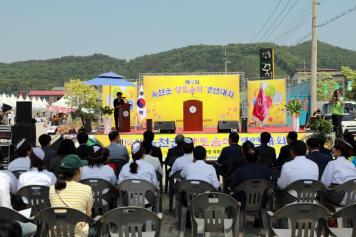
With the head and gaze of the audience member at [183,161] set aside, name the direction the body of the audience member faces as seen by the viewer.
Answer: away from the camera

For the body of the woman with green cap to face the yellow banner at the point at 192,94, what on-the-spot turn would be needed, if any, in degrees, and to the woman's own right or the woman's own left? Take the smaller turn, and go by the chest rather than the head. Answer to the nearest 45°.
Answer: approximately 45° to the woman's own left

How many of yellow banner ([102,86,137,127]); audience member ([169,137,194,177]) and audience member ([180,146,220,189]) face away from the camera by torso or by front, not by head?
2

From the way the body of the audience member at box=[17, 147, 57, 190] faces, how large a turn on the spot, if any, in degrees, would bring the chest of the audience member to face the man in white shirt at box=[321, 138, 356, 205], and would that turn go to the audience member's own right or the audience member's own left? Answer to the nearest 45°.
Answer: approximately 90° to the audience member's own right

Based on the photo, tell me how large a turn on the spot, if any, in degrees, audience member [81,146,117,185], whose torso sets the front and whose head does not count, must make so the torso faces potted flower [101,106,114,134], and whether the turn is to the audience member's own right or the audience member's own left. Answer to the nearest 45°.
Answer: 0° — they already face it

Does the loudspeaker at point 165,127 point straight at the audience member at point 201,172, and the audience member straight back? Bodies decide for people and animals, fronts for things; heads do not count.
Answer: yes

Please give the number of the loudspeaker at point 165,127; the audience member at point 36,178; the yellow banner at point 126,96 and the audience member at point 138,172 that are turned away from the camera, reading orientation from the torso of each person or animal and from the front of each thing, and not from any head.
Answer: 2

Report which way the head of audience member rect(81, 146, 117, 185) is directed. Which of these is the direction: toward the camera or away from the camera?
away from the camera

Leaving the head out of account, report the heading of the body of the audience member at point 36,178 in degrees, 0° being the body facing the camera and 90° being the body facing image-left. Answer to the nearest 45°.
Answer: approximately 180°

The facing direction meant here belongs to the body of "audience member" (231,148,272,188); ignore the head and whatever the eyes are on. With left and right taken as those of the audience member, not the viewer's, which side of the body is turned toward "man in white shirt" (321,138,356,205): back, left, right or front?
right

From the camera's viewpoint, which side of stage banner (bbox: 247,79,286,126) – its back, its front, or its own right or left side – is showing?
front

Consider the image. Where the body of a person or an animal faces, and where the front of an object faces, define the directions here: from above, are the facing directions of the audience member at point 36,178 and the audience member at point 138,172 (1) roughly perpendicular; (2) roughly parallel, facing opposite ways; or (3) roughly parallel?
roughly parallel

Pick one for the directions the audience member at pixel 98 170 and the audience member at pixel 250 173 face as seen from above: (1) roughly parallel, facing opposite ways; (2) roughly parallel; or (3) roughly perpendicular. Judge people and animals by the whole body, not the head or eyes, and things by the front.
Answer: roughly parallel

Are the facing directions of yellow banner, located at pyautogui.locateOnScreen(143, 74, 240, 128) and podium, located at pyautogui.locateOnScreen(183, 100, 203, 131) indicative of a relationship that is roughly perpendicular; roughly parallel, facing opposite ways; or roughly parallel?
roughly parallel

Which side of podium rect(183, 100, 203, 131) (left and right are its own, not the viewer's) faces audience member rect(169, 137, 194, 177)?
front

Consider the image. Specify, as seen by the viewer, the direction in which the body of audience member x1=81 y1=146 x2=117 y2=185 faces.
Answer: away from the camera

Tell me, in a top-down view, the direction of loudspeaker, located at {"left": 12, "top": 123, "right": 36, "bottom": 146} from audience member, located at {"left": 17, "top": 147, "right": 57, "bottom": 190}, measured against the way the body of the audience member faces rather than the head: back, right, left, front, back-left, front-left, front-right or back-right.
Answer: front

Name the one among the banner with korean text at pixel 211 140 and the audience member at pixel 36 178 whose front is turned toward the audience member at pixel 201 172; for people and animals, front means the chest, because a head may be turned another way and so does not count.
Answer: the banner with korean text

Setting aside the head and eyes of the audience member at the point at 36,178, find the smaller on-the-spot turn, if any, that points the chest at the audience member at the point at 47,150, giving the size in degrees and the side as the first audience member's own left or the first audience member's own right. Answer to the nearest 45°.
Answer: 0° — they already face them
